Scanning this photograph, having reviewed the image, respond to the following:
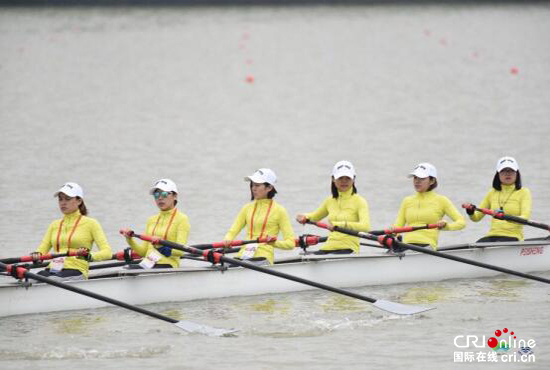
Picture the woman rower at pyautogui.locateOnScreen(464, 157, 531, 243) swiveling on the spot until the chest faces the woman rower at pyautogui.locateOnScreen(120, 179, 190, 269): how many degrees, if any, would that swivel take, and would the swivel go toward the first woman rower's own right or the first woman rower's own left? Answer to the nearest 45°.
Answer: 0° — they already face them

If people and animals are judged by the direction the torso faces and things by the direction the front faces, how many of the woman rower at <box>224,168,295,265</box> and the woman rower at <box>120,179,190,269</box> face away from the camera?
0

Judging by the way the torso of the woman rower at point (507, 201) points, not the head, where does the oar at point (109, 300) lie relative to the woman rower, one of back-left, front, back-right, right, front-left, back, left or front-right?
front

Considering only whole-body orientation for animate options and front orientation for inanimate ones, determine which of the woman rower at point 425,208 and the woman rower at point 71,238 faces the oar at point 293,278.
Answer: the woman rower at point 425,208

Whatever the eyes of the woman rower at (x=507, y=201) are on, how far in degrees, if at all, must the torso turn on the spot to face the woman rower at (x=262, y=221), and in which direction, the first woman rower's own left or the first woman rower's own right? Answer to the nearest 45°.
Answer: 0° — they already face them

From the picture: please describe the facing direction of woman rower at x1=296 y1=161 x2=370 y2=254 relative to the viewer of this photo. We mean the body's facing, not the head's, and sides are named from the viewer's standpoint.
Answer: facing the viewer and to the left of the viewer

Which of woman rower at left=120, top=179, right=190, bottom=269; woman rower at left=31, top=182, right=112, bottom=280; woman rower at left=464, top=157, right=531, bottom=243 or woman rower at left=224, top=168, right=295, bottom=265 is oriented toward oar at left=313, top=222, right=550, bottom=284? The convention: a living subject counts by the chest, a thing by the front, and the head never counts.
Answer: woman rower at left=464, top=157, right=531, bottom=243

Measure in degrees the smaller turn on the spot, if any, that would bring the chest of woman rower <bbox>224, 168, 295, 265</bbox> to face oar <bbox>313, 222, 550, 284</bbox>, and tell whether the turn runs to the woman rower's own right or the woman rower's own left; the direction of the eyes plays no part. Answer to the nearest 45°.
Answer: approximately 135° to the woman rower's own left

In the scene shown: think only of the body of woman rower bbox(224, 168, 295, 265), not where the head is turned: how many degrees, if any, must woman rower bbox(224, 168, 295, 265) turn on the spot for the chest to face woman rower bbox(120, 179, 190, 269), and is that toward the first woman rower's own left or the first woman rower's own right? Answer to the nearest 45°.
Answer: approximately 45° to the first woman rower's own right

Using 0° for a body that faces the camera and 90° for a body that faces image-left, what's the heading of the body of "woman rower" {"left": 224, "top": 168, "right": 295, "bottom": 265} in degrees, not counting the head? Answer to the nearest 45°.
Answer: approximately 45°

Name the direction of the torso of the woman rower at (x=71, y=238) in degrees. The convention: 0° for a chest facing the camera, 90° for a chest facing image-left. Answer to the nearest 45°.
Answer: approximately 45°

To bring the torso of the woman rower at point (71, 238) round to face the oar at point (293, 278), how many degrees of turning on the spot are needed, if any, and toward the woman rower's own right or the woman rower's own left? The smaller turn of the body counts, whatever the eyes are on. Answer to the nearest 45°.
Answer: approximately 135° to the woman rower's own left

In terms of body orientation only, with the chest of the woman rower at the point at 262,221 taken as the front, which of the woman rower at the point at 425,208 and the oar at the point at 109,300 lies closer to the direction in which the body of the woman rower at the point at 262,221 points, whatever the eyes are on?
the oar
